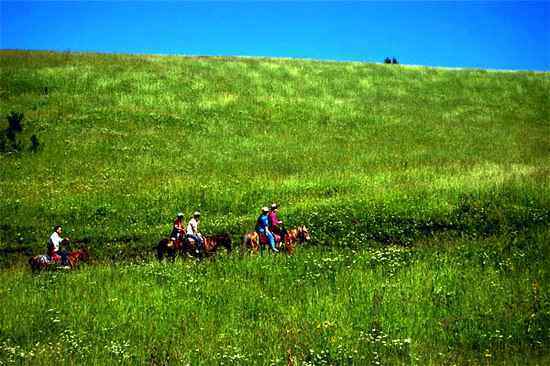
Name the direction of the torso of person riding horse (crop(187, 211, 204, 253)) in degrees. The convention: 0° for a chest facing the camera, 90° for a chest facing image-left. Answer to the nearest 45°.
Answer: approximately 270°

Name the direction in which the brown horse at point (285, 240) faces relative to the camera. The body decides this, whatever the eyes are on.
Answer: to the viewer's right

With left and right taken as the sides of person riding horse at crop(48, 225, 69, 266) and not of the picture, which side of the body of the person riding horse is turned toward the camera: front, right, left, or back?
right

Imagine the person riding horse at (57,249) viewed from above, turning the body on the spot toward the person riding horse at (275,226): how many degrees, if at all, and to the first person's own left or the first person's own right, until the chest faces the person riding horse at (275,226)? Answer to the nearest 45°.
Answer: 0° — they already face them

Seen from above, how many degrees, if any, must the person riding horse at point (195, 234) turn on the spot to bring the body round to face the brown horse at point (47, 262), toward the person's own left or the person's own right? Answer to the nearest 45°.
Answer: approximately 180°

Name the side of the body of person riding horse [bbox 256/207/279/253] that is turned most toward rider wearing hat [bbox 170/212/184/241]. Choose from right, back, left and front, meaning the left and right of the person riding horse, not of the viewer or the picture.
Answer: back

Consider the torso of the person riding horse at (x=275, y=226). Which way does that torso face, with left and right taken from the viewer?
facing to the right of the viewer

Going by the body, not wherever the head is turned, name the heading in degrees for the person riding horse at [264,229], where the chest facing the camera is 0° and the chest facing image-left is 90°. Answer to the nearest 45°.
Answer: approximately 270°

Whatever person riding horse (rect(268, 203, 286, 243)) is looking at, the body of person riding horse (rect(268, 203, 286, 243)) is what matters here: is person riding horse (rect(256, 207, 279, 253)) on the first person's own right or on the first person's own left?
on the first person's own right

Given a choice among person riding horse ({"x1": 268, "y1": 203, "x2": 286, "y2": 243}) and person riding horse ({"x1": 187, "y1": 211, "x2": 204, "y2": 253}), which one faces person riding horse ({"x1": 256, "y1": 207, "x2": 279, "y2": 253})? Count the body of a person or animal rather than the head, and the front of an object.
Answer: person riding horse ({"x1": 187, "y1": 211, "x2": 204, "y2": 253})
